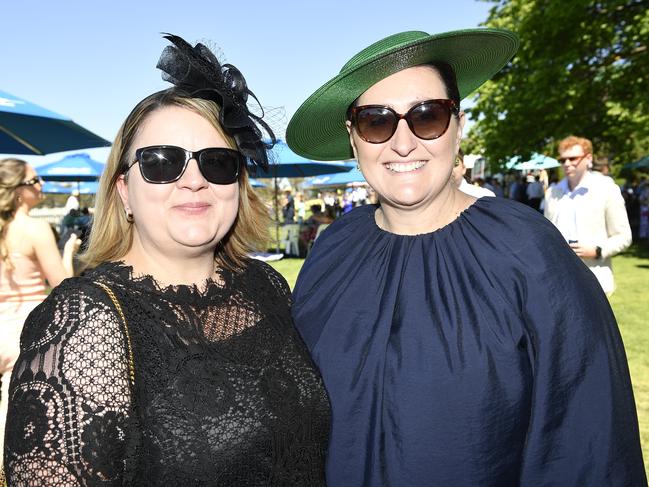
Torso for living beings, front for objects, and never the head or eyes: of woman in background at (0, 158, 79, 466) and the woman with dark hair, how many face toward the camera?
1

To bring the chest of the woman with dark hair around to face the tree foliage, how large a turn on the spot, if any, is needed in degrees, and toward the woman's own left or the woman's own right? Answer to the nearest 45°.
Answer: approximately 180°

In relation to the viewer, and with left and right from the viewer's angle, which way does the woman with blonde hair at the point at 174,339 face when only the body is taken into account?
facing the viewer and to the right of the viewer

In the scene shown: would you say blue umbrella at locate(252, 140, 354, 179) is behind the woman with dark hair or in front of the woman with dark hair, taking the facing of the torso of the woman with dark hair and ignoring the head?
behind

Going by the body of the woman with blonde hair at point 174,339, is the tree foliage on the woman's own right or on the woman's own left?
on the woman's own left

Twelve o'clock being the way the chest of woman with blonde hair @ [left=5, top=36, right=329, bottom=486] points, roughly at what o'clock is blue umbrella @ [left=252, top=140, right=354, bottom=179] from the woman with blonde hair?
The blue umbrella is roughly at 8 o'clock from the woman with blonde hair.

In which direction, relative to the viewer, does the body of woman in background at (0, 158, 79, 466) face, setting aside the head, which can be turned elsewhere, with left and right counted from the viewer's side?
facing away from the viewer and to the right of the viewer

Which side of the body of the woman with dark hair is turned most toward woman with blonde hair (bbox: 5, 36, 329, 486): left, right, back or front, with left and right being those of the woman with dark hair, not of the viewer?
right

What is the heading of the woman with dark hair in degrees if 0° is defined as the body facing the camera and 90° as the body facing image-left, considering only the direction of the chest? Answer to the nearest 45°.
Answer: approximately 0°

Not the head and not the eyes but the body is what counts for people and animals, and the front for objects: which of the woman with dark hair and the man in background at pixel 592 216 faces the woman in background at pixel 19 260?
the man in background

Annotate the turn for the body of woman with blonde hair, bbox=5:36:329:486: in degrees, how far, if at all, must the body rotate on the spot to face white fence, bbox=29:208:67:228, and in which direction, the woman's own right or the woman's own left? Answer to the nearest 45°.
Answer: approximately 135° to the woman's own left
